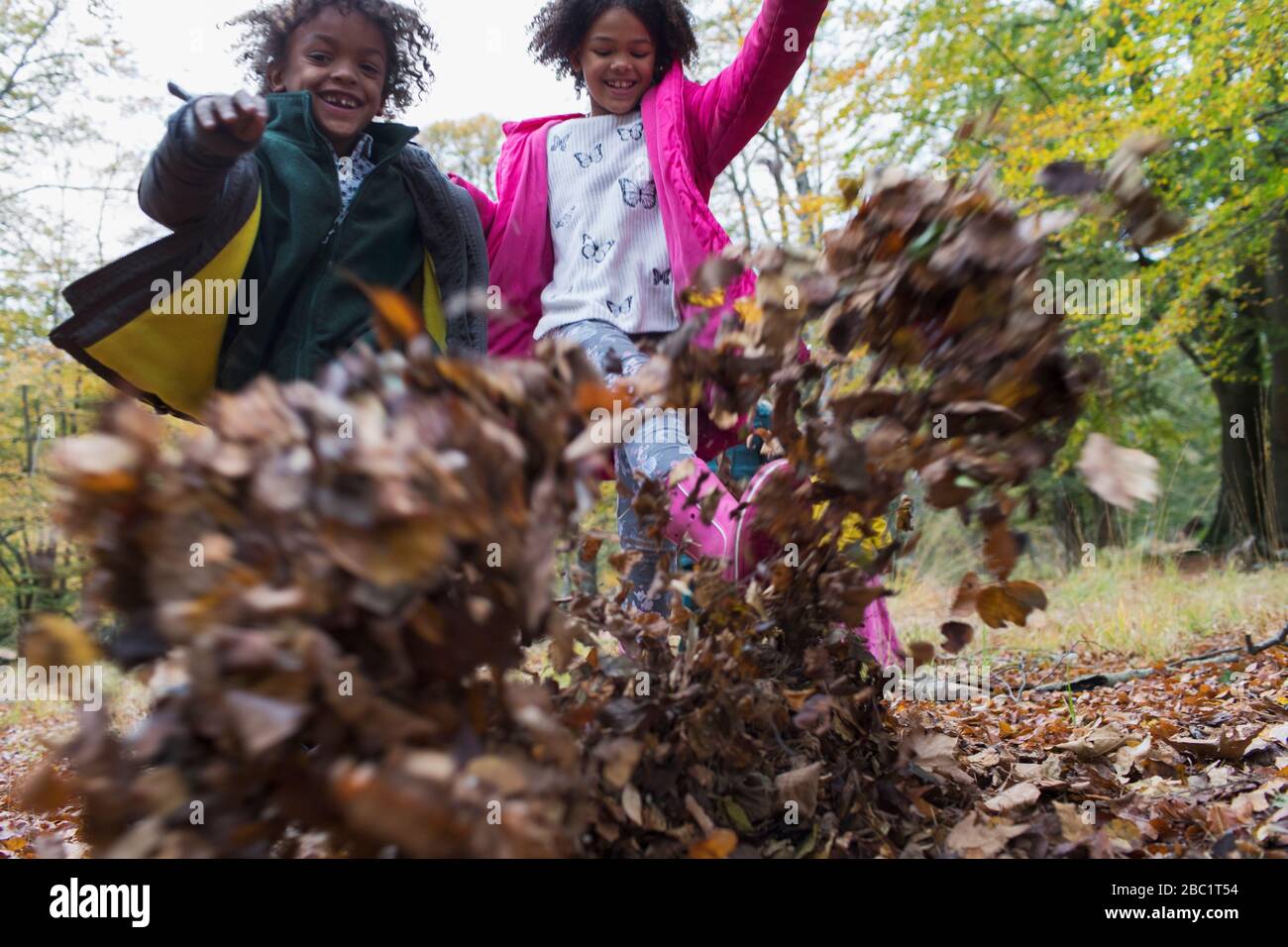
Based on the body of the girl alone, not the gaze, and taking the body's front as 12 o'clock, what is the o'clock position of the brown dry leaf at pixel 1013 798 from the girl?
The brown dry leaf is roughly at 11 o'clock from the girl.

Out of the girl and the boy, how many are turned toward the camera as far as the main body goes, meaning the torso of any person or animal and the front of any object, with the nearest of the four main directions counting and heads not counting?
2

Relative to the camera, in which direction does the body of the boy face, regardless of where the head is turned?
toward the camera

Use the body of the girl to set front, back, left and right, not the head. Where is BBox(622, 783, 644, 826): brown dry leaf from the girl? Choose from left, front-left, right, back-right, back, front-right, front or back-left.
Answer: front

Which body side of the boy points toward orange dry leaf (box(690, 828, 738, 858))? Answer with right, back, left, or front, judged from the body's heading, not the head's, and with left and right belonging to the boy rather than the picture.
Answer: front

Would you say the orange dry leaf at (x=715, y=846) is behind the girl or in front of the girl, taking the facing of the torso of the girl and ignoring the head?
in front

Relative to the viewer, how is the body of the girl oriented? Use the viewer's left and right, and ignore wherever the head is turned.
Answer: facing the viewer

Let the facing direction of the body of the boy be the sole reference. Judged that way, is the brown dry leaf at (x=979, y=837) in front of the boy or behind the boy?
in front
